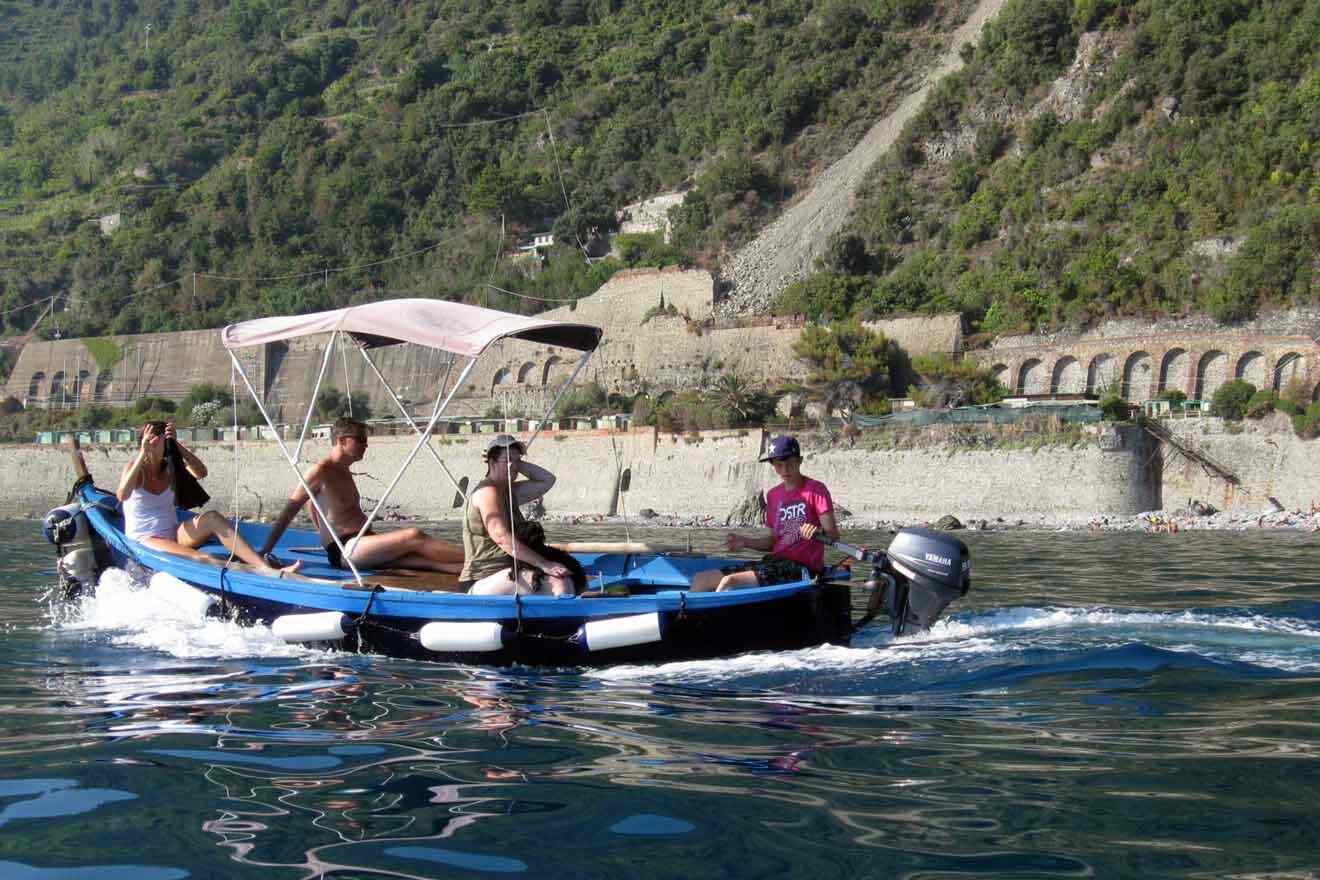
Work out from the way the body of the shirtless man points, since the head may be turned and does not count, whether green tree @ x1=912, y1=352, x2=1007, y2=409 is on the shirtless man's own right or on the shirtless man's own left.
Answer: on the shirtless man's own left

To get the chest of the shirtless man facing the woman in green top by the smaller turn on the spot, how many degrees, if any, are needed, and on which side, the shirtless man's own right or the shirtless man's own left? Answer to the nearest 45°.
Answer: approximately 45° to the shirtless man's own right

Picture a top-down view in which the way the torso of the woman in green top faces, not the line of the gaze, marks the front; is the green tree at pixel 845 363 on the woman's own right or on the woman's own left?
on the woman's own left

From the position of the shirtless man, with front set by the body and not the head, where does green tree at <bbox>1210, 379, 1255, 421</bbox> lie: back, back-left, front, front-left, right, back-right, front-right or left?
front-left

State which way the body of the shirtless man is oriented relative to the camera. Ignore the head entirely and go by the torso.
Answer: to the viewer's right
